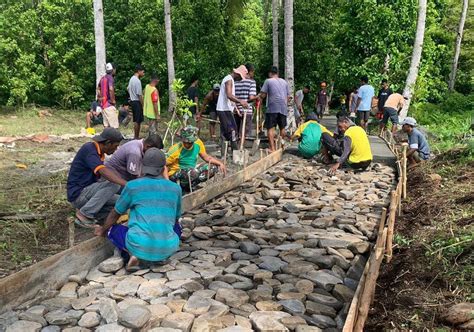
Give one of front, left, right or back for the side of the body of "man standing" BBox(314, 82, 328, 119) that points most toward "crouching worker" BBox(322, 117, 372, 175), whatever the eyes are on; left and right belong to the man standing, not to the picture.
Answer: front

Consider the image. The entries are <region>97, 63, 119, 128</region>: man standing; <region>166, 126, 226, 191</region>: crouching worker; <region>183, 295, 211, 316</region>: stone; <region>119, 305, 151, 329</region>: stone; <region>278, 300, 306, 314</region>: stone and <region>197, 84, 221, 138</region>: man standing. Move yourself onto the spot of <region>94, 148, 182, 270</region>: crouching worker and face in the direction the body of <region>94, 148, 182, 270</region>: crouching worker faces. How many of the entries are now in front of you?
3

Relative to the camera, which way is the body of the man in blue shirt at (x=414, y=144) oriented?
to the viewer's left

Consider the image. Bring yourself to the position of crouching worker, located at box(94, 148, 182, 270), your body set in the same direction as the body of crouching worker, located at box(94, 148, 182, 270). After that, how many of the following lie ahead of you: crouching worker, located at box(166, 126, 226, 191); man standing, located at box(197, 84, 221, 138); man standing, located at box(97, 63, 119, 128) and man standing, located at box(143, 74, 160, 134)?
4

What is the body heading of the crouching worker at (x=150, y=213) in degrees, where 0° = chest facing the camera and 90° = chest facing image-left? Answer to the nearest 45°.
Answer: approximately 180°

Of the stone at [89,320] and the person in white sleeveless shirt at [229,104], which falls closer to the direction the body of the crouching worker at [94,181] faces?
the person in white sleeveless shirt

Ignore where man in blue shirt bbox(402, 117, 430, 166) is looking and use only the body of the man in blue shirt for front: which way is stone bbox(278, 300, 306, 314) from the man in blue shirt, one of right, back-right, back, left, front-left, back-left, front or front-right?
left
